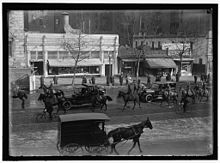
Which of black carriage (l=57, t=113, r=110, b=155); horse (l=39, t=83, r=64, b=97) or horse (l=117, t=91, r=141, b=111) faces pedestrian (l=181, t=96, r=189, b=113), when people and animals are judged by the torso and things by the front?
the black carriage

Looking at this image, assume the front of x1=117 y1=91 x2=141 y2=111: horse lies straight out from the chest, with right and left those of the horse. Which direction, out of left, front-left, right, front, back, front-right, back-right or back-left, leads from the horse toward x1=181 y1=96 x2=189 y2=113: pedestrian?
back

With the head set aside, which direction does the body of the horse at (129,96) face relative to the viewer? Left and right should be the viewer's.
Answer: facing to the left of the viewer

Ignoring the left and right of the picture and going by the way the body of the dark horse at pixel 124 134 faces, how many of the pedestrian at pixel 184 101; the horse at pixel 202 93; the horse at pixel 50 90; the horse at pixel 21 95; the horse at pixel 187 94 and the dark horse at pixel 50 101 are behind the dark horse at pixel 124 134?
3

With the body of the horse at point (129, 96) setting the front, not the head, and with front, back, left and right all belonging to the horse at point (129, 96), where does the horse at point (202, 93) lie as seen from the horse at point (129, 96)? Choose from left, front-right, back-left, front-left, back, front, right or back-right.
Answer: back

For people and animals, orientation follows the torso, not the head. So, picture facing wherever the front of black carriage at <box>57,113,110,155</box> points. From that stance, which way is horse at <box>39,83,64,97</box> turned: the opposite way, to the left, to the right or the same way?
the opposite way

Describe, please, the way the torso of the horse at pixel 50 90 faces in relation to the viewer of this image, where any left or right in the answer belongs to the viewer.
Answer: facing to the left of the viewer

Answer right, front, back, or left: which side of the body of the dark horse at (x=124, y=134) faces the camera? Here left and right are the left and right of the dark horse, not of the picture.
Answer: right

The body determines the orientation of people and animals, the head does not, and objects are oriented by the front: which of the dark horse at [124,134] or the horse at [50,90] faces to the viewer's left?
the horse

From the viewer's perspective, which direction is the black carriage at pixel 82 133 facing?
to the viewer's right

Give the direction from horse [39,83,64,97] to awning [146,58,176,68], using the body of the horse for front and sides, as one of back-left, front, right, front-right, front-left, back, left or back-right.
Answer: back

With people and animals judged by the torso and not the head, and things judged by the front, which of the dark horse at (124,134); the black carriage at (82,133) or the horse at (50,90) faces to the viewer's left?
the horse

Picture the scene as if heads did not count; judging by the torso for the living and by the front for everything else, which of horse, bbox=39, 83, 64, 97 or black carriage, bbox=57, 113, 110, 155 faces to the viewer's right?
the black carriage

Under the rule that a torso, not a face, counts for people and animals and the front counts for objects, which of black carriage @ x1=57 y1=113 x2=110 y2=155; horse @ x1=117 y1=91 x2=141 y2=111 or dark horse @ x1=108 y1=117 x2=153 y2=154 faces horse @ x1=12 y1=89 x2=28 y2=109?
horse @ x1=117 y1=91 x2=141 y2=111

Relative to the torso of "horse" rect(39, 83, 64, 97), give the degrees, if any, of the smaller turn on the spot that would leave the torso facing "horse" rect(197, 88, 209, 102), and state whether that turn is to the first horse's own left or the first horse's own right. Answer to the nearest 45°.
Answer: approximately 180°
